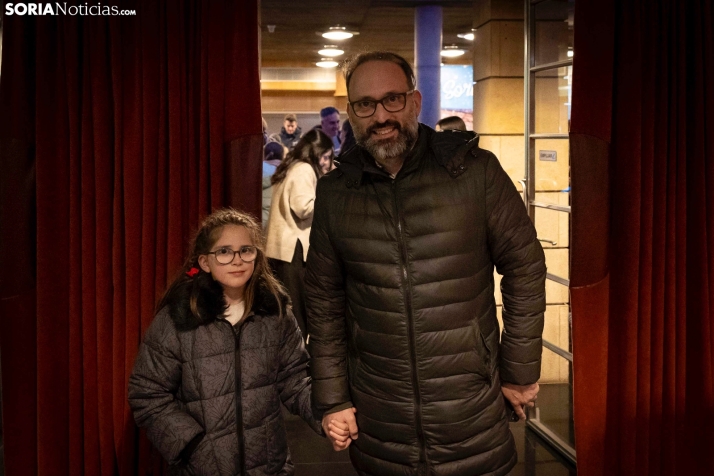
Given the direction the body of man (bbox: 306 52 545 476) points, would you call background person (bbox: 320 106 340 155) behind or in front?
behind

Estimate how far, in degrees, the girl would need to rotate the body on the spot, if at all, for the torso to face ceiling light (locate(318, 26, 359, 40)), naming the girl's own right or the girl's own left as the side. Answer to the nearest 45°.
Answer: approximately 180°

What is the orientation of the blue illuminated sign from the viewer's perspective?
toward the camera

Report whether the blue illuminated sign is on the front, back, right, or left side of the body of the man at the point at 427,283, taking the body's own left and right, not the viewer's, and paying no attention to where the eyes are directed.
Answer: back

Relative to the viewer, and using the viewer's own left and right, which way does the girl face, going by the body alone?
facing the viewer

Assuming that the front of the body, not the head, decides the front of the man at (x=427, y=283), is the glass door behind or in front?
behind

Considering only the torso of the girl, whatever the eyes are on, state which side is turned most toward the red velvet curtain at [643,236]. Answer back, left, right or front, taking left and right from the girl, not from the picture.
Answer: left

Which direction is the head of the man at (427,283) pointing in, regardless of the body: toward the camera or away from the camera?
toward the camera

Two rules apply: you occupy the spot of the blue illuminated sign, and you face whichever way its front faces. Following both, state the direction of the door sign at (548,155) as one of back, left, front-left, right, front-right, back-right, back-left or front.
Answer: front

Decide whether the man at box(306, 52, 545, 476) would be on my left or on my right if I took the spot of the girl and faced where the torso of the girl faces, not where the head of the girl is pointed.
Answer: on my left

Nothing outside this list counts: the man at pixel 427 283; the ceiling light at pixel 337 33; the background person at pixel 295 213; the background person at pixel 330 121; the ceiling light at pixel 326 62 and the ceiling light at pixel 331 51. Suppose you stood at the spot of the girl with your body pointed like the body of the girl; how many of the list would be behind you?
5
